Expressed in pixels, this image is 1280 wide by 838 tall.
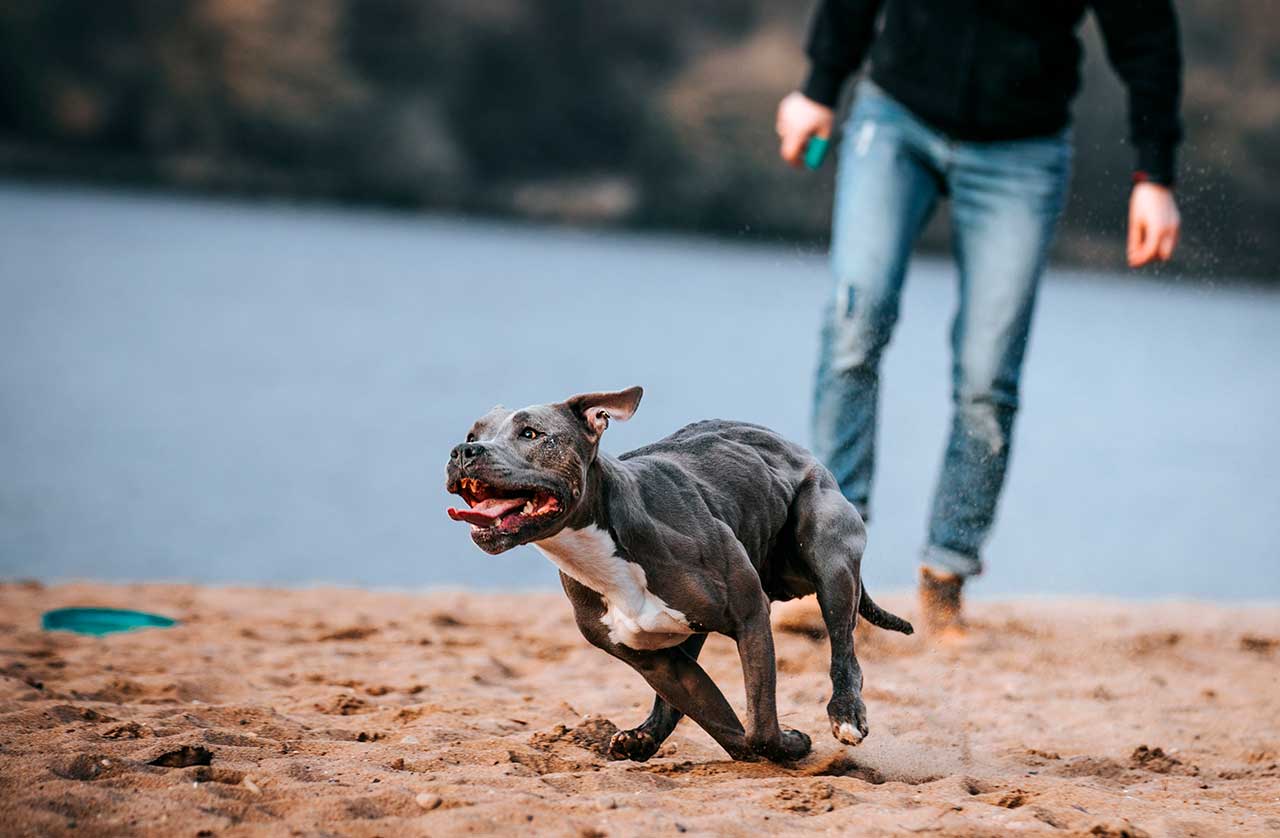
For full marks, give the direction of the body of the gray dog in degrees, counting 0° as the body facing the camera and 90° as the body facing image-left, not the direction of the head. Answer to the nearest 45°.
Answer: approximately 45°
